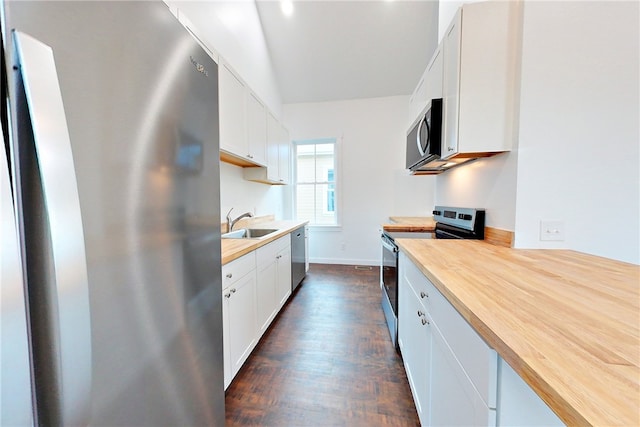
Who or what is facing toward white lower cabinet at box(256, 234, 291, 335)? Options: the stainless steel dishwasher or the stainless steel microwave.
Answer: the stainless steel microwave

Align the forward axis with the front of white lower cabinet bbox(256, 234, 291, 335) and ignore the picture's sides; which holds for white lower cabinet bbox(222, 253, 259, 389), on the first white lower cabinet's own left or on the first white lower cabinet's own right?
on the first white lower cabinet's own right

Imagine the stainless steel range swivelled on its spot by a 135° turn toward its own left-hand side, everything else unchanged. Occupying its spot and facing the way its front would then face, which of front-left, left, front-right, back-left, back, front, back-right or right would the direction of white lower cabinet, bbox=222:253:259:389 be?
right

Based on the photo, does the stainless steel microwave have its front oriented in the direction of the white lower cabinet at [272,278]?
yes

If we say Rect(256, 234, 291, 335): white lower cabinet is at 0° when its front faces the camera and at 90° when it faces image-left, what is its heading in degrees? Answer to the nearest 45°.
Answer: approximately 270°

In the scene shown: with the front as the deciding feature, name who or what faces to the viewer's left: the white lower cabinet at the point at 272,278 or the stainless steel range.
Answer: the stainless steel range

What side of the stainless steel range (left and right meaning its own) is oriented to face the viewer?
left

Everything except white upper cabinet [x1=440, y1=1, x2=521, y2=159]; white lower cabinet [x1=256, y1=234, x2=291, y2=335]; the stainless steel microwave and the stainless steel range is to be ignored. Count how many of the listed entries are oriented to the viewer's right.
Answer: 1

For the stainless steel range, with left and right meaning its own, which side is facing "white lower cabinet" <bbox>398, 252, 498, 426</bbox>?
left

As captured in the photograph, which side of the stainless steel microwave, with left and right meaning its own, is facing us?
left

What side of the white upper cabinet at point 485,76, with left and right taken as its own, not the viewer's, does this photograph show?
left
